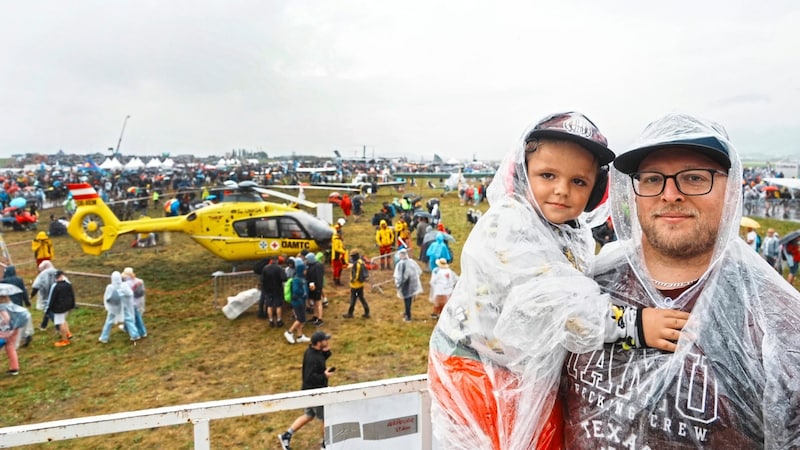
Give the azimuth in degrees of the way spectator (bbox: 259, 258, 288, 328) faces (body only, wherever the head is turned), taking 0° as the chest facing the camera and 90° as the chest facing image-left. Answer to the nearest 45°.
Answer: approximately 180°

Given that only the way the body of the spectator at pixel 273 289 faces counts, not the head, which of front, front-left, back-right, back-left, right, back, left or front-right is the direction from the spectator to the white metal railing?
back

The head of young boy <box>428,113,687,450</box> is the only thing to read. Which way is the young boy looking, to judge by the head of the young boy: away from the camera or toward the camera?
toward the camera

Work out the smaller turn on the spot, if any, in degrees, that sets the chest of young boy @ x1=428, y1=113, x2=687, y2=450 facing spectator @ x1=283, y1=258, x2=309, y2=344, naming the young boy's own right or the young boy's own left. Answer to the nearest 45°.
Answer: approximately 180°

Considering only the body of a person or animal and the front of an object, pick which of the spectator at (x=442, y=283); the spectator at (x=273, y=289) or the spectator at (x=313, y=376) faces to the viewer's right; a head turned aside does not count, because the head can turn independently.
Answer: the spectator at (x=313, y=376)

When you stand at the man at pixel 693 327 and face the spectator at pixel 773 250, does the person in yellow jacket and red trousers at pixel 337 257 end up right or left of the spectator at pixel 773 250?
left

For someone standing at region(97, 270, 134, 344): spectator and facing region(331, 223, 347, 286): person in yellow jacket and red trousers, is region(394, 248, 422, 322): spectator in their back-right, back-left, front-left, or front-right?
front-right

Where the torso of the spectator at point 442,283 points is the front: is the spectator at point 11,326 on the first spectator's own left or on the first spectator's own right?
on the first spectator's own left

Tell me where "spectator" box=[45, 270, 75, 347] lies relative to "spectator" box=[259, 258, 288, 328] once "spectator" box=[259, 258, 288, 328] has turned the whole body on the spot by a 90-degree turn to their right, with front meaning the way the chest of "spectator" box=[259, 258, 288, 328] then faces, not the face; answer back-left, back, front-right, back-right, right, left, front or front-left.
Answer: back
